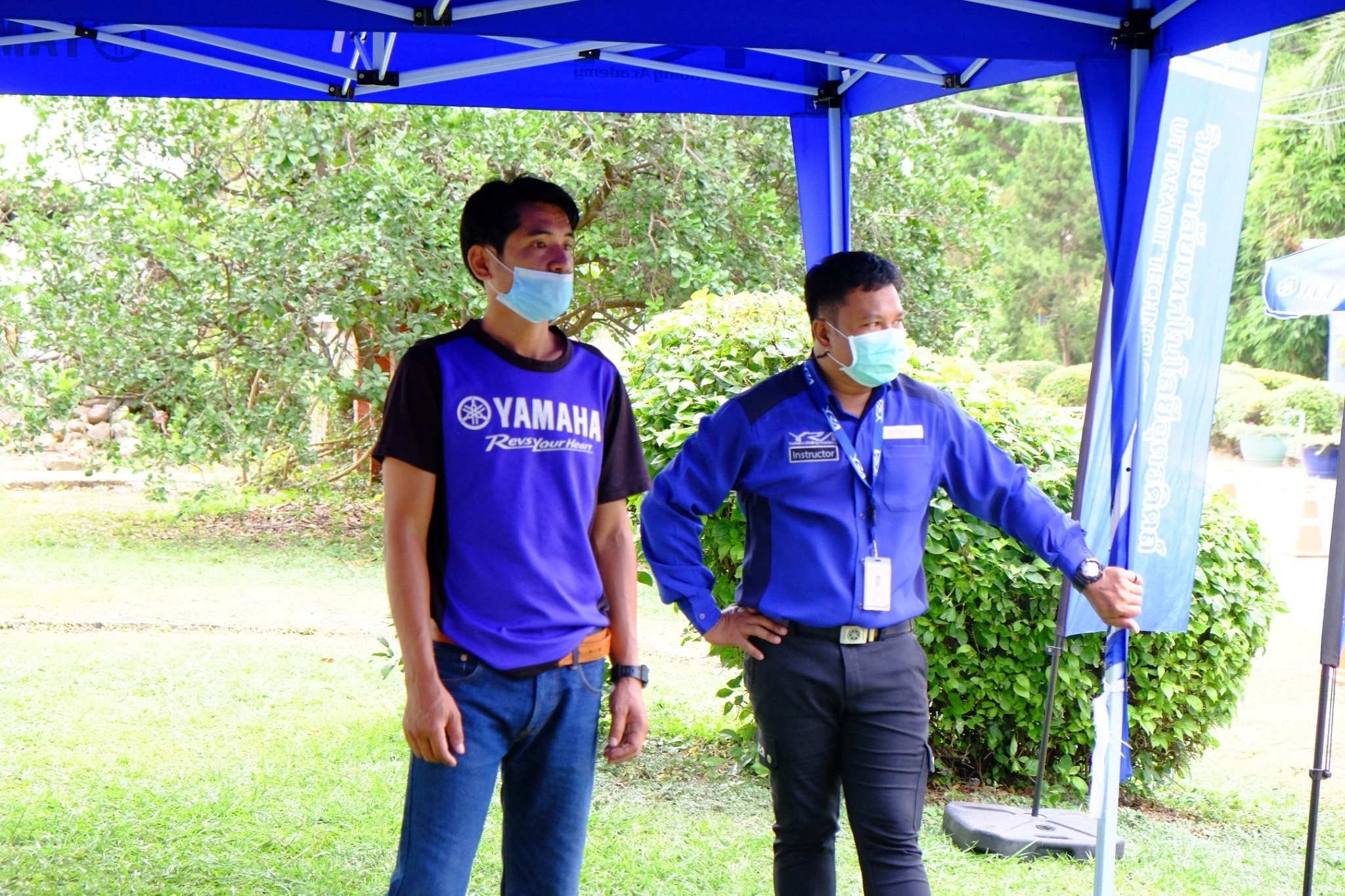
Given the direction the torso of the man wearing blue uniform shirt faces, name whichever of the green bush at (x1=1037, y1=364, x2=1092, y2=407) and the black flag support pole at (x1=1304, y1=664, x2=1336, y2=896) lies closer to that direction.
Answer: the black flag support pole

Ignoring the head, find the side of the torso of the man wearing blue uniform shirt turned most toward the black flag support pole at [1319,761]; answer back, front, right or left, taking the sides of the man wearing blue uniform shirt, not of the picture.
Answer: left

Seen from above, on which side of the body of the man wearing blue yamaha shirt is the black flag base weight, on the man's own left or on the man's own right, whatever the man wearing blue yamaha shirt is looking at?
on the man's own left

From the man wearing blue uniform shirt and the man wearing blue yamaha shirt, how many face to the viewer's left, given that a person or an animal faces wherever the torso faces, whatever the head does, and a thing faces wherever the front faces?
0

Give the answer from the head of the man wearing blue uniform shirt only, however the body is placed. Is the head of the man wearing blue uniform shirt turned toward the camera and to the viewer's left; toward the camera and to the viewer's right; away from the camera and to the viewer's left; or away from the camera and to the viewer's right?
toward the camera and to the viewer's right

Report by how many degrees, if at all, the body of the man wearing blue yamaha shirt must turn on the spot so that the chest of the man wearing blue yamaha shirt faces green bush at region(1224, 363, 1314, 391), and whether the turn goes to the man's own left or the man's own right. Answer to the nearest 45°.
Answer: approximately 90° to the man's own left

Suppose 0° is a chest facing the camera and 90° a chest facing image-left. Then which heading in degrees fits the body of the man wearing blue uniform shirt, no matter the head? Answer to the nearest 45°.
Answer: approximately 315°

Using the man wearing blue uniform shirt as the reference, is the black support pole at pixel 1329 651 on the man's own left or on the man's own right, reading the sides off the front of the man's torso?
on the man's own left

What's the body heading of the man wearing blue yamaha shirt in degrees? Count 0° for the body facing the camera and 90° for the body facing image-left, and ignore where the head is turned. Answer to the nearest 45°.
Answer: approximately 315°

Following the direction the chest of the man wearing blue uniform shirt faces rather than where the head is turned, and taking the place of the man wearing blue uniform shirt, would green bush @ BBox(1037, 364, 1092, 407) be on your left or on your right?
on your left
